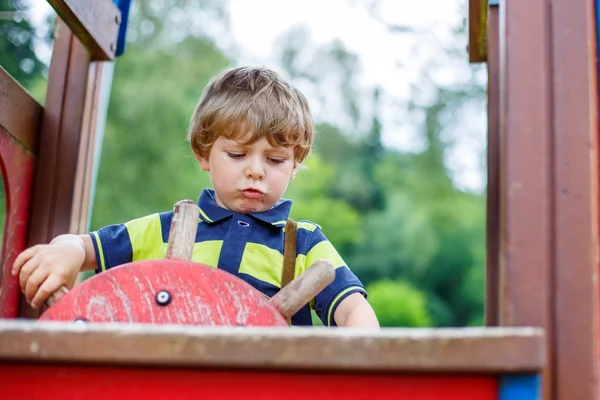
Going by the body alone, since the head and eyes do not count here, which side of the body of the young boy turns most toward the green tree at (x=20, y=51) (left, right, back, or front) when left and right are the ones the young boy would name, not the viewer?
back

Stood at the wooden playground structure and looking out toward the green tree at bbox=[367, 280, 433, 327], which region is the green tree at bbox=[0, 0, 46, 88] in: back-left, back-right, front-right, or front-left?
front-left

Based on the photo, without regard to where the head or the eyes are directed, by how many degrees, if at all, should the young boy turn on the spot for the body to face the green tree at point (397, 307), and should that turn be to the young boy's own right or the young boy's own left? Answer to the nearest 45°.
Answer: approximately 180°

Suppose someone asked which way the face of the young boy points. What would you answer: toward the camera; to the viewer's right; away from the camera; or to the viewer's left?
toward the camera

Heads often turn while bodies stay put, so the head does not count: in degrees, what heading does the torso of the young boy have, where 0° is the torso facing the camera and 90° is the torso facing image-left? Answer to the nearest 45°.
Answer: approximately 0°
